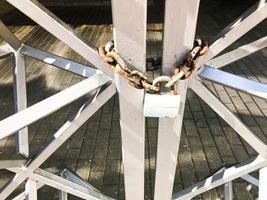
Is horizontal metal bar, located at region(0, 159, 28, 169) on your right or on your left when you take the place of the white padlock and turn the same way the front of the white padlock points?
on your right
